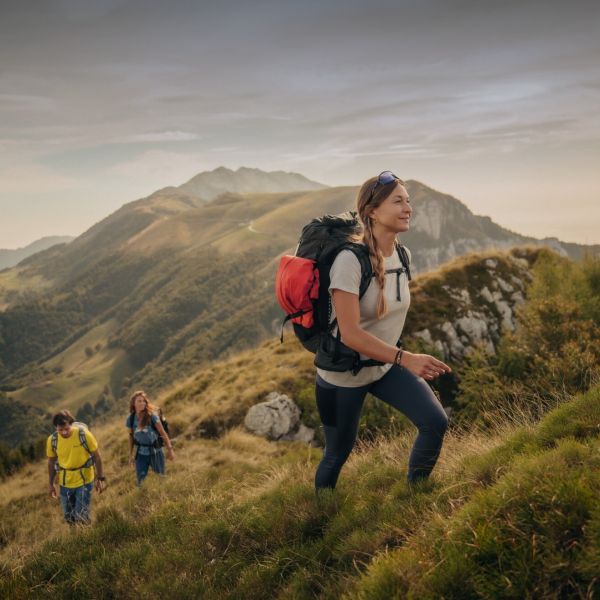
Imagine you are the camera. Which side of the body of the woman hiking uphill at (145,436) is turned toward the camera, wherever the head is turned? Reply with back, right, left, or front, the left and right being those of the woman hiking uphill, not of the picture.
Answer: front

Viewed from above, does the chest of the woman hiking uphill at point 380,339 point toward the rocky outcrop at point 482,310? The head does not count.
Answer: no

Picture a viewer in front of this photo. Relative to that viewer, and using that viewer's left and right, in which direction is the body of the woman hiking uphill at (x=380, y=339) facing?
facing the viewer and to the right of the viewer

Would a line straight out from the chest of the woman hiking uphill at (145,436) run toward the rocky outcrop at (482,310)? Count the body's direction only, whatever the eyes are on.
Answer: no

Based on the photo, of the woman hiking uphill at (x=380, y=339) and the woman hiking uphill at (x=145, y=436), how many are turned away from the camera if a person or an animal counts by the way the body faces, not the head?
0

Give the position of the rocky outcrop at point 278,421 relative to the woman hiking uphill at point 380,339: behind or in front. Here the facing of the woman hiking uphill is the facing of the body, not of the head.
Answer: behind

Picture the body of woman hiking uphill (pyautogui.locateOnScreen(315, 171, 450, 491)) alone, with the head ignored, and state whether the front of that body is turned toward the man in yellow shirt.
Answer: no

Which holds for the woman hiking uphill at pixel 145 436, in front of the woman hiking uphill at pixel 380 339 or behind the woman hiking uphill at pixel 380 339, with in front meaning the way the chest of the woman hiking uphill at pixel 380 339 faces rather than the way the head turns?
behind

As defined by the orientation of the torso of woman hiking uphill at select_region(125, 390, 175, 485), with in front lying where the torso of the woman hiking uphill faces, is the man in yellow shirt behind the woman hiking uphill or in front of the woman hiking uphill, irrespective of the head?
in front

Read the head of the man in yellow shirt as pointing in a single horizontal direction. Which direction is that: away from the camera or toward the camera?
toward the camera
